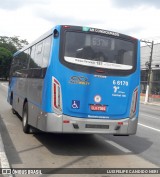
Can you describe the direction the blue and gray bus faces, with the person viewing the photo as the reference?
facing away from the viewer and to the left of the viewer
